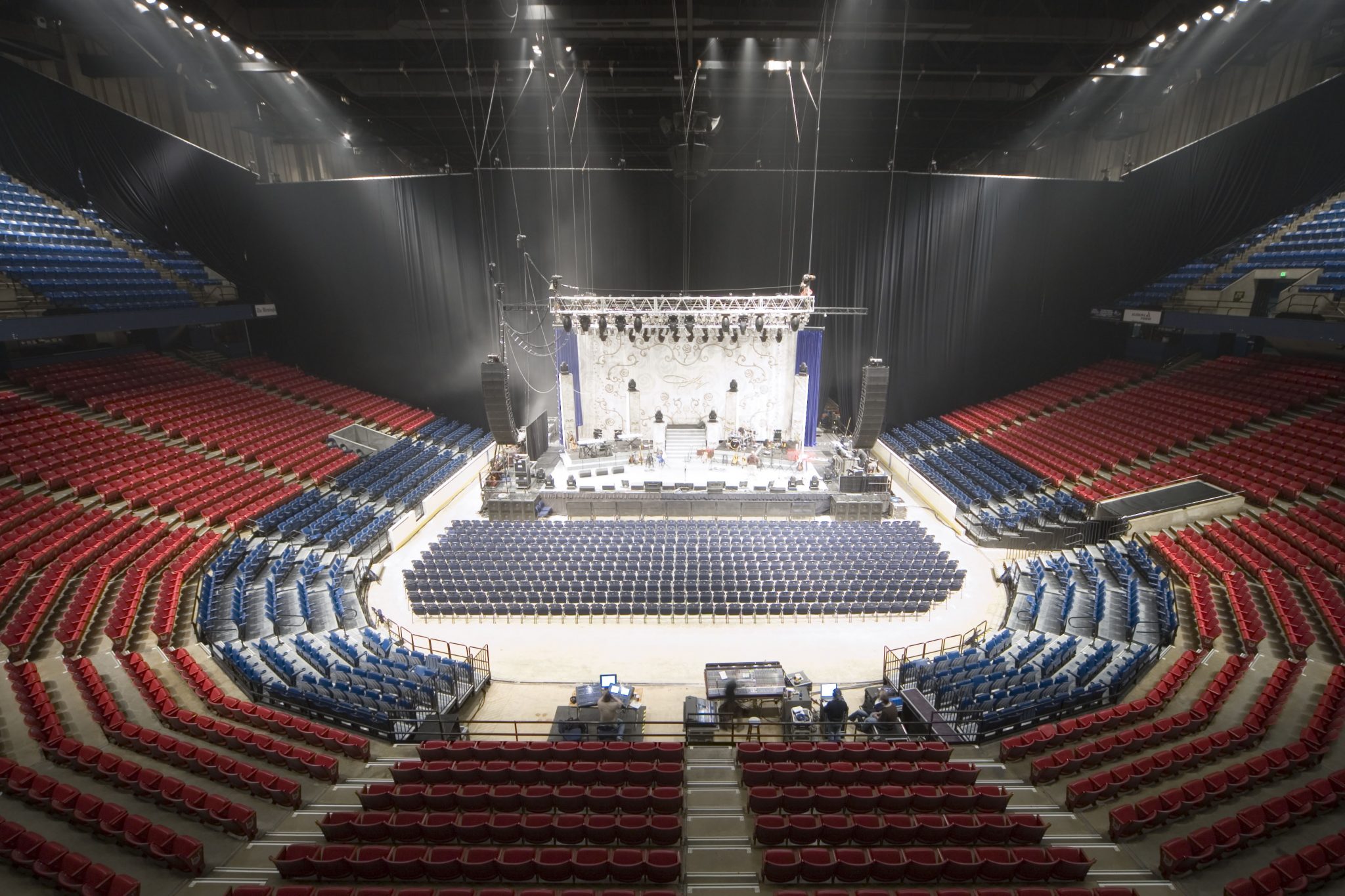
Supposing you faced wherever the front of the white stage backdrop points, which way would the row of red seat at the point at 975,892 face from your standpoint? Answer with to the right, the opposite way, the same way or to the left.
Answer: the opposite way

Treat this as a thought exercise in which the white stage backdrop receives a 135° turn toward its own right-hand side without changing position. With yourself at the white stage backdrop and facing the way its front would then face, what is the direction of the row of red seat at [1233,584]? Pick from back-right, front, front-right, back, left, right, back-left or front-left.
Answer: back

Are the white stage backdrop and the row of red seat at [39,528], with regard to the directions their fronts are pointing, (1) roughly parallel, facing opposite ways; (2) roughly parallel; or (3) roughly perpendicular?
roughly perpendicular

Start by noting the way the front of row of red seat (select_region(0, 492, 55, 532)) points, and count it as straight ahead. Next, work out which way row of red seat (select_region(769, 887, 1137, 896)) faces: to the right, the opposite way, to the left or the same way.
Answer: to the left

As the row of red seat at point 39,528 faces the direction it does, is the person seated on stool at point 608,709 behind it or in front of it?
in front

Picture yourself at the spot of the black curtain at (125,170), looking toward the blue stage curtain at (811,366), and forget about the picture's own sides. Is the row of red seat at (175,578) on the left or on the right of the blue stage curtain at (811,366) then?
right

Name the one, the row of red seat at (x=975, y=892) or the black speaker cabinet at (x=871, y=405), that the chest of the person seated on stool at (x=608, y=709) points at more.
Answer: the black speaker cabinet

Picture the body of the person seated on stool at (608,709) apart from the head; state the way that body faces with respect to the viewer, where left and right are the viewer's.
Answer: facing away from the viewer

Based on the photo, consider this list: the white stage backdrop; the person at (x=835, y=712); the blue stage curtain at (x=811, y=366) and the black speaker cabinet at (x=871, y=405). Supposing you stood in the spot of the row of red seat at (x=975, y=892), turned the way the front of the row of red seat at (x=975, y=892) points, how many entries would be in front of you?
4

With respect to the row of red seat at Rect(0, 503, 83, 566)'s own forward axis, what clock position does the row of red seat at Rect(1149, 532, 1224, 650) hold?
the row of red seat at Rect(1149, 532, 1224, 650) is roughly at 12 o'clock from the row of red seat at Rect(0, 503, 83, 566).

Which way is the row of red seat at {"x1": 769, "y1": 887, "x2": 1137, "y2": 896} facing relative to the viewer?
away from the camera

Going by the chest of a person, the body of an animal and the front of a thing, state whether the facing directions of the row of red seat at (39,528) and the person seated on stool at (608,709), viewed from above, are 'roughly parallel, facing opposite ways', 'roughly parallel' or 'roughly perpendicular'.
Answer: roughly perpendicular

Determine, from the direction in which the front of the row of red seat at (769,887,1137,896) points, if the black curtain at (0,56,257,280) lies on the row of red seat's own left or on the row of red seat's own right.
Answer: on the row of red seat's own left
